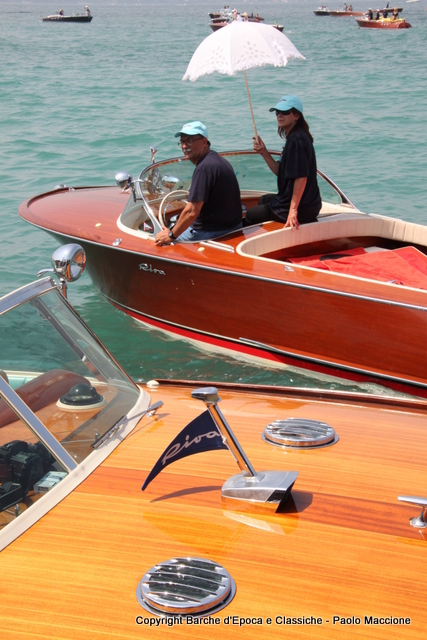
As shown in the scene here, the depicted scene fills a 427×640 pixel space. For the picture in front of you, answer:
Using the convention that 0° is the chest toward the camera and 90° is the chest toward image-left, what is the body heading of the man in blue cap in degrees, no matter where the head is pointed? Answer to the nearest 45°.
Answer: approximately 90°

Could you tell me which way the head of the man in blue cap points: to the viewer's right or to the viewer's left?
to the viewer's left

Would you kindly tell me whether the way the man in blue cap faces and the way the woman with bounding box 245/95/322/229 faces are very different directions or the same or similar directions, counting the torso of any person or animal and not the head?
same or similar directions

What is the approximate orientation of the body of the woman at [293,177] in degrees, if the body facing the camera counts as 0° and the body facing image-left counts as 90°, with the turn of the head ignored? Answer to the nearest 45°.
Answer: approximately 90°
